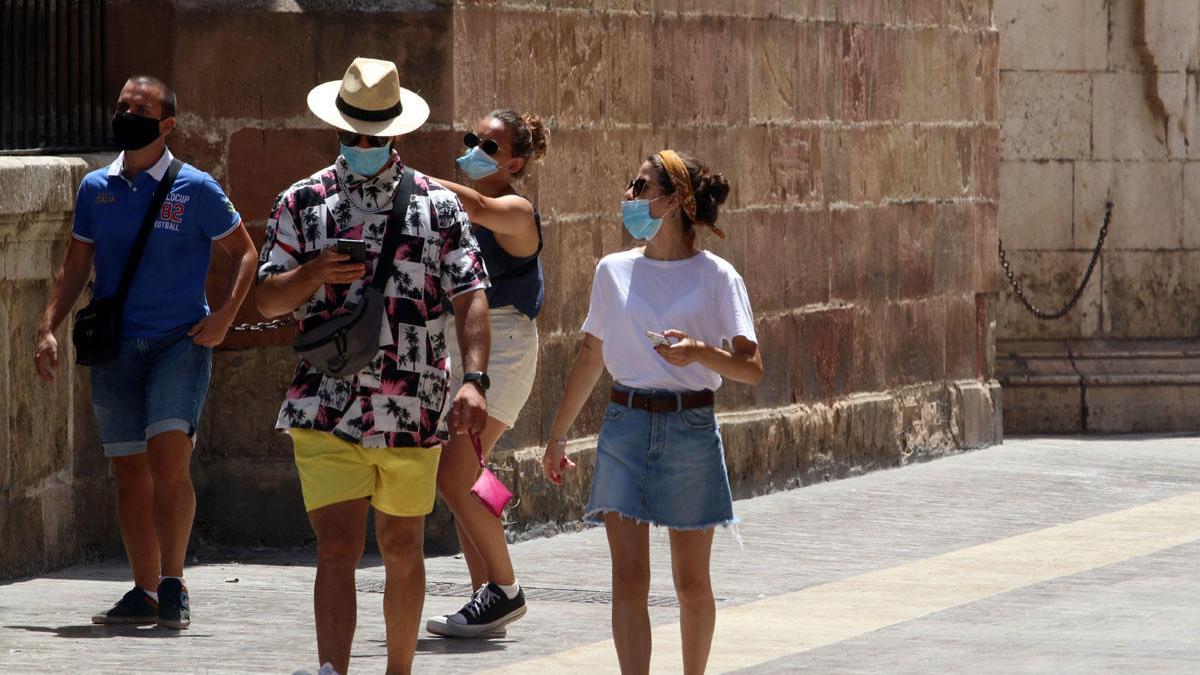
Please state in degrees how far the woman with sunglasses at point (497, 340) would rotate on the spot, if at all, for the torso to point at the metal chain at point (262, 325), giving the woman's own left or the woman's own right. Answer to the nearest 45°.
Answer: approximately 45° to the woman's own right

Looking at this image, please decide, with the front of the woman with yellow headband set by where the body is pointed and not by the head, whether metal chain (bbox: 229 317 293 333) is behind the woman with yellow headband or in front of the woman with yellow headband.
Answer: behind

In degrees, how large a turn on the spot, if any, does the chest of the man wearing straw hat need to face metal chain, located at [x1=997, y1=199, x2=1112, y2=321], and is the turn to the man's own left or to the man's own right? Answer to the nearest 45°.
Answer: approximately 135° to the man's own left

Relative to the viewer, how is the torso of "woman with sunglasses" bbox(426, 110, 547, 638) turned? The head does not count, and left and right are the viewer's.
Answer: facing to the left of the viewer

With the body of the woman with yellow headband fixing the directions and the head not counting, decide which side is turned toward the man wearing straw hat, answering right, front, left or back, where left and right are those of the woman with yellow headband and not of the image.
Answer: right

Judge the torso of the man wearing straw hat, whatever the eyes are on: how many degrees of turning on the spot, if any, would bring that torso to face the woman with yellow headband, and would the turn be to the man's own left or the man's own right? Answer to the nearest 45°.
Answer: approximately 90° to the man's own left

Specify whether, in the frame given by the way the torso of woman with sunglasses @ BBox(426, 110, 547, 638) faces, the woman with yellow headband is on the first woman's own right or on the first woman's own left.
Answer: on the first woman's own left

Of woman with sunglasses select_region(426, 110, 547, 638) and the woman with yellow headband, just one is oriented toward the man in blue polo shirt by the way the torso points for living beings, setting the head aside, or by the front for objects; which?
the woman with sunglasses
